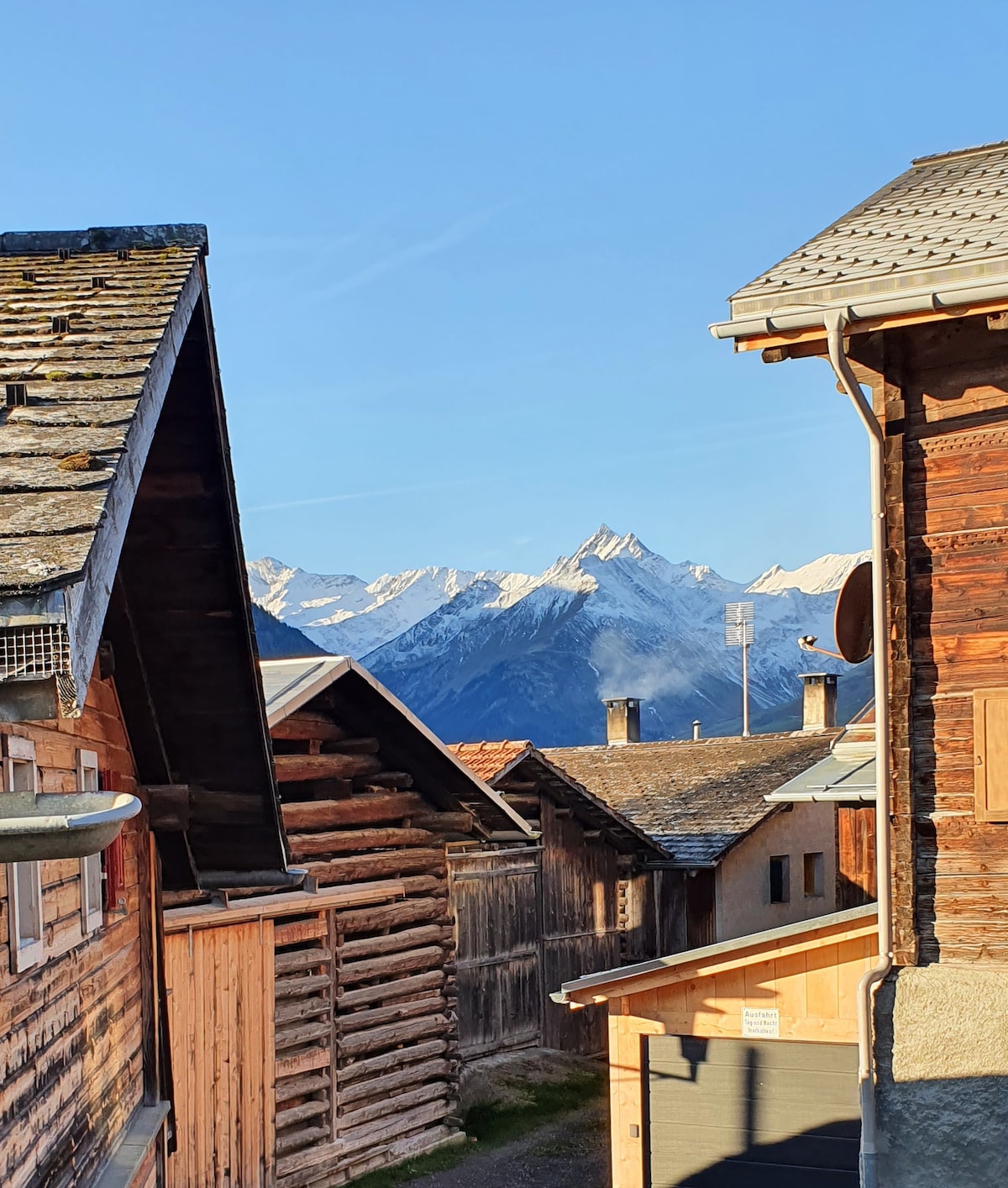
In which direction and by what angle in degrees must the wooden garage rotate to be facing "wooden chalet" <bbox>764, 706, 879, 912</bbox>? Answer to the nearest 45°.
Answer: approximately 180°

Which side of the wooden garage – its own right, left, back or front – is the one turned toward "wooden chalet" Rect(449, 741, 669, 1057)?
back

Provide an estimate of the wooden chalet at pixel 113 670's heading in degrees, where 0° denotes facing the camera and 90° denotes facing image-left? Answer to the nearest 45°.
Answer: approximately 315°

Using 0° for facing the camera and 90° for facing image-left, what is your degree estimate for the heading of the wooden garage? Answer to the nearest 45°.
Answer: approximately 0°

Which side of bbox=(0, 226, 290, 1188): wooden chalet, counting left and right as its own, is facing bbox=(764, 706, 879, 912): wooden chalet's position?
left

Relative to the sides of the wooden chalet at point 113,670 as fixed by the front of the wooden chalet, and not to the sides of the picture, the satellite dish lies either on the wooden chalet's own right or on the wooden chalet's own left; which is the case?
on the wooden chalet's own left
